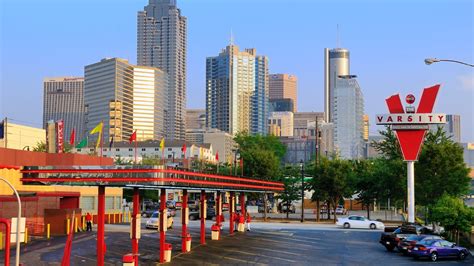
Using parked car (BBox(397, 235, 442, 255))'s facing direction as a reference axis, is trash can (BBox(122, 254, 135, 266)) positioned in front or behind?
behind

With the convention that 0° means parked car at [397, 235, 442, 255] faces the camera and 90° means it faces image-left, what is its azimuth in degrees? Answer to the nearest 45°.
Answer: approximately 225°

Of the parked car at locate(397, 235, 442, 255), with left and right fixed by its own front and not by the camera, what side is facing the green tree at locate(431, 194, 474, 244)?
front

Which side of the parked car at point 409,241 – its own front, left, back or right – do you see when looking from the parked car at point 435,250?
right

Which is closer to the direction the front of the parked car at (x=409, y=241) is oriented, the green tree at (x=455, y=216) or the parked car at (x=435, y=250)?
the green tree
